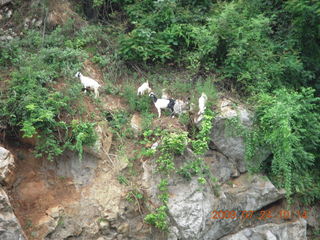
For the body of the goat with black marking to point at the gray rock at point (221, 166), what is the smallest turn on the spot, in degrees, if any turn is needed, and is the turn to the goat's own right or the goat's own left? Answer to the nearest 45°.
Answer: approximately 135° to the goat's own left

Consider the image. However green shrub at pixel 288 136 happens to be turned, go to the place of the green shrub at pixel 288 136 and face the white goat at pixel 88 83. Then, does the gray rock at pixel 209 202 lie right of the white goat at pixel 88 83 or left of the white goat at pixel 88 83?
left

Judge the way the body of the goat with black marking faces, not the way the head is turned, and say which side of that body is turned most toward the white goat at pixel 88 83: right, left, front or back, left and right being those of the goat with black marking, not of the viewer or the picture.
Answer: front

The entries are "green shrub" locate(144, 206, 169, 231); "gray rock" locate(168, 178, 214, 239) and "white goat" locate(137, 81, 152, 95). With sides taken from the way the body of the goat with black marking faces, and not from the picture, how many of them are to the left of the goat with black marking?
2

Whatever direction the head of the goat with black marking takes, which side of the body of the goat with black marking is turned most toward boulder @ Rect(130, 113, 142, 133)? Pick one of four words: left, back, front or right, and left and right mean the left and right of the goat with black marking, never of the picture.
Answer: front

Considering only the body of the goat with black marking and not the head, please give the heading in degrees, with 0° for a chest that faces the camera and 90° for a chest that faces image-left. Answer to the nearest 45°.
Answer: approximately 90°

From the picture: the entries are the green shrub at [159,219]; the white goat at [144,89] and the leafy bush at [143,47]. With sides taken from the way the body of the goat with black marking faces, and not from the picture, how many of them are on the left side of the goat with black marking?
1

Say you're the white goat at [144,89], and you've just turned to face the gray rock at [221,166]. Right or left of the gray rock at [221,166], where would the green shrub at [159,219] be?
right

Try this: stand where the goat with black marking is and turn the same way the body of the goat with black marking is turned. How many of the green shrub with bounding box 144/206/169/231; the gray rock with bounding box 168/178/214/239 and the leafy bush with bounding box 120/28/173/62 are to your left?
2

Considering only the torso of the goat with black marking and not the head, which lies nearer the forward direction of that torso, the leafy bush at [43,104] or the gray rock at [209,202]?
the leafy bush

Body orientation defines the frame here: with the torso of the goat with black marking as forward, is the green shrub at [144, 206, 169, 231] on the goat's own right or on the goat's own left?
on the goat's own left

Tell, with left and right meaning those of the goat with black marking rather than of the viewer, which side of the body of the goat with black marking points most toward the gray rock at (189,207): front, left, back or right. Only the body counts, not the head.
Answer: left

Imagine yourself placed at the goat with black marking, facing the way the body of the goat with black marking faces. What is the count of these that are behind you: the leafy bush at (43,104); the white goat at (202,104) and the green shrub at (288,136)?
2

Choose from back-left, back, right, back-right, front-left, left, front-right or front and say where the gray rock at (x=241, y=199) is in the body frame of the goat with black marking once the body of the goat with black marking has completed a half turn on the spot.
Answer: front-right

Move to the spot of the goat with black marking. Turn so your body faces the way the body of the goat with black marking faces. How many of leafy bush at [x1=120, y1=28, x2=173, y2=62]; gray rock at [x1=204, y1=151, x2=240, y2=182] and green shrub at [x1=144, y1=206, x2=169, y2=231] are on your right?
1

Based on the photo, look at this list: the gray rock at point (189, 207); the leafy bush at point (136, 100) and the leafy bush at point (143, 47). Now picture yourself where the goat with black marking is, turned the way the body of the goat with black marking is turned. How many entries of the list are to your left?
1
